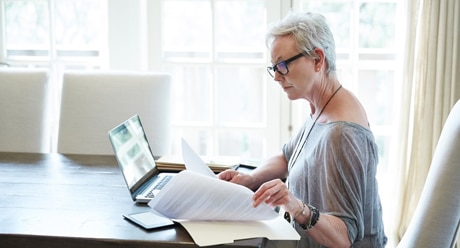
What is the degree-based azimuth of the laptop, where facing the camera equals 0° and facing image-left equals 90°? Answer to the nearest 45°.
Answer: approximately 315°

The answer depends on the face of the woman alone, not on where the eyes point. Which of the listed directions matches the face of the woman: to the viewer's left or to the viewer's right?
to the viewer's left

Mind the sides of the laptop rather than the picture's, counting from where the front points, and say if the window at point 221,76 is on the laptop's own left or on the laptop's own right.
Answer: on the laptop's own left

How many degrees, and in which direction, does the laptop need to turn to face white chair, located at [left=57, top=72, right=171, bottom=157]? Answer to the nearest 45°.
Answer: approximately 135° to its left

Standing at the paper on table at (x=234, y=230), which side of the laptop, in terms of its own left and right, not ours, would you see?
front

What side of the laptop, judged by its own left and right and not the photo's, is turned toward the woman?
front

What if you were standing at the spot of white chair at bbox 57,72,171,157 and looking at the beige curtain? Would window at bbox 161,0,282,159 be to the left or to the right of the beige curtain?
left

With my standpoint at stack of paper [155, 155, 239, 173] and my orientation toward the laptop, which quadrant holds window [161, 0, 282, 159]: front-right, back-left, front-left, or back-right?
back-right

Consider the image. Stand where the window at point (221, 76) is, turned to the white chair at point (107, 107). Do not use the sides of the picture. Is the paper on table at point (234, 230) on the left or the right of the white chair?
left

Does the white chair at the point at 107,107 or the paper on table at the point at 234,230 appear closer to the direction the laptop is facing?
the paper on table
